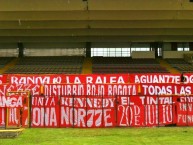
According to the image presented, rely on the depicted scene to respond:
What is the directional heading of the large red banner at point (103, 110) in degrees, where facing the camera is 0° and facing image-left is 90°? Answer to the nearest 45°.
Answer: approximately 0°
